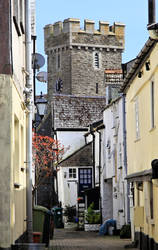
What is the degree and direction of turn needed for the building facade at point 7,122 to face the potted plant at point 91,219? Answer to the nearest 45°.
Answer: approximately 90° to its left

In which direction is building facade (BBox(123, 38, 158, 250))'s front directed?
to the viewer's left

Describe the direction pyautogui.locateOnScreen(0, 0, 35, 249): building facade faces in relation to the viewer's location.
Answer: facing to the right of the viewer

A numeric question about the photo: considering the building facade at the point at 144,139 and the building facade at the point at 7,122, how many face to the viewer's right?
1

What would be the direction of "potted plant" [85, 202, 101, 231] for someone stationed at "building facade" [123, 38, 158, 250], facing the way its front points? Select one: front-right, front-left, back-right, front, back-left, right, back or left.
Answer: right

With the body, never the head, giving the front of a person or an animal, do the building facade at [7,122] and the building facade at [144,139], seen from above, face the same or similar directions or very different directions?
very different directions

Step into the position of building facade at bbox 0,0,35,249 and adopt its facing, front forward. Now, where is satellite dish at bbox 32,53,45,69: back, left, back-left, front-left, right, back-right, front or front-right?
left

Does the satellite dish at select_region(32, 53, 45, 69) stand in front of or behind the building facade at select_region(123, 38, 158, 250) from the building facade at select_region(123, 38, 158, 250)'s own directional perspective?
in front

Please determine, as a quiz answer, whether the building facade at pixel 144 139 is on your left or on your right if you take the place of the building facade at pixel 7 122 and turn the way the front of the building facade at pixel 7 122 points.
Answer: on your left

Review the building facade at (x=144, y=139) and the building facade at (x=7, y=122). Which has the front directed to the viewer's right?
the building facade at (x=7, y=122)
